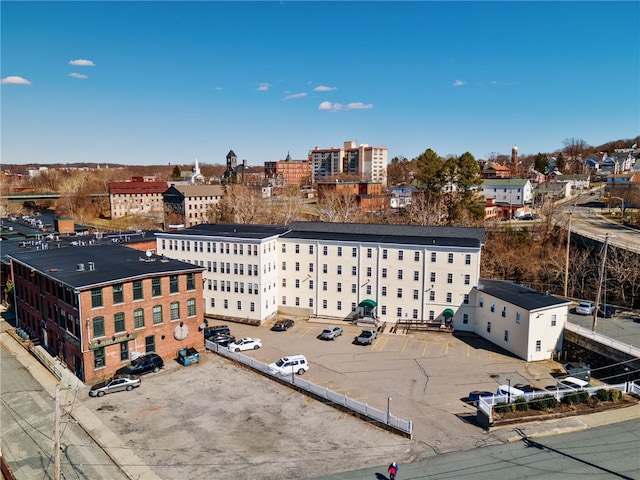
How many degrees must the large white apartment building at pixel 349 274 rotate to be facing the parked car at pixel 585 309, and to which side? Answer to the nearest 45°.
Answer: approximately 90° to its left

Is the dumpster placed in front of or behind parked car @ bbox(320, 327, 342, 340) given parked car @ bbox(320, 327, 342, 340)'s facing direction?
behind

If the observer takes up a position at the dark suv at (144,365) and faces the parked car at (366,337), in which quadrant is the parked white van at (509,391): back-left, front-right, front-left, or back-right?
front-right

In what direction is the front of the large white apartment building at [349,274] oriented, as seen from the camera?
facing the viewer

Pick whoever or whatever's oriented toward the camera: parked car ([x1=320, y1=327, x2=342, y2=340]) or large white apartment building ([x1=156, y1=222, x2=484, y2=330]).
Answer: the large white apartment building

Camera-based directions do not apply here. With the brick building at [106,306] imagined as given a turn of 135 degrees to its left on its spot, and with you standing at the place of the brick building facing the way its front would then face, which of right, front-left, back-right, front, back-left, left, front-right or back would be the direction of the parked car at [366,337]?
right

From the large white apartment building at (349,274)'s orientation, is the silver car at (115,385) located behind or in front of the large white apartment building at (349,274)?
in front

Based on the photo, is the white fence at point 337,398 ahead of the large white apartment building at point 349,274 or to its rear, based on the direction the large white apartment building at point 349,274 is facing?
ahead

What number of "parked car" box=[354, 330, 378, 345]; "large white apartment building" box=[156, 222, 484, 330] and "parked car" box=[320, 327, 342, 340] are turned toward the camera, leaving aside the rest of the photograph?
1

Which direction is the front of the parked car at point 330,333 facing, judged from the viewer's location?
facing away from the viewer and to the right of the viewer

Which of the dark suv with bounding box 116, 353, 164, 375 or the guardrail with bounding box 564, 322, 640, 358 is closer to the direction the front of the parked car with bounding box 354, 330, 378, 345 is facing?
the guardrail

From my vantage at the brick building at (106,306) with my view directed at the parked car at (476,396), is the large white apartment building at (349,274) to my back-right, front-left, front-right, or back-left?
front-left

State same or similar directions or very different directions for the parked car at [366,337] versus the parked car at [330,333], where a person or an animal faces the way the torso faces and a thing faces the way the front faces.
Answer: same or similar directions

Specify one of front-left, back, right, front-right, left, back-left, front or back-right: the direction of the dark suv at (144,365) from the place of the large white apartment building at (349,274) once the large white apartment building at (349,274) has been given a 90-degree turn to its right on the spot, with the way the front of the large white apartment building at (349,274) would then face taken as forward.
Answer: front-left

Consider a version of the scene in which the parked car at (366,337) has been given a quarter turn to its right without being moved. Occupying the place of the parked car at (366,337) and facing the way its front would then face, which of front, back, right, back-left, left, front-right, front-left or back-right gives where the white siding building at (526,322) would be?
front-left

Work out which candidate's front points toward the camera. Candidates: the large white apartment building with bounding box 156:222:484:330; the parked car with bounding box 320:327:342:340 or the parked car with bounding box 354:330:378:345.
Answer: the large white apartment building

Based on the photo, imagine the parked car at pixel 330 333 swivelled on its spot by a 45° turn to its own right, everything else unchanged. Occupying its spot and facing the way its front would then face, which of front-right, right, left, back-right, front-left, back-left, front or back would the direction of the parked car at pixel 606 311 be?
front

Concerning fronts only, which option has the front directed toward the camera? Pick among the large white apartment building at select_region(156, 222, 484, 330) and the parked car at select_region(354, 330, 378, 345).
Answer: the large white apartment building
